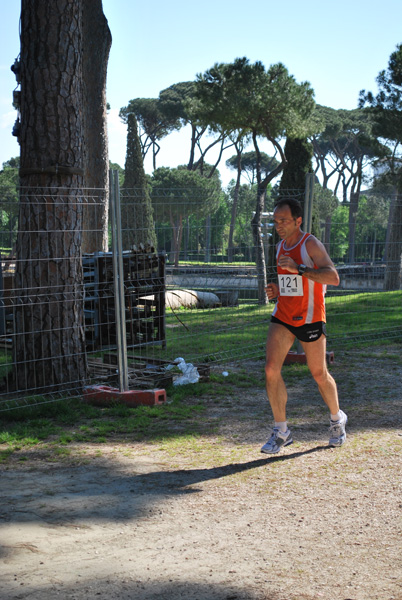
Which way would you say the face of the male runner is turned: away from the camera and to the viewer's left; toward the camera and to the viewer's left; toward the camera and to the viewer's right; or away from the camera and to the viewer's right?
toward the camera and to the viewer's left

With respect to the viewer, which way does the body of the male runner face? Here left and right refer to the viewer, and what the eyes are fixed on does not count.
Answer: facing the viewer and to the left of the viewer

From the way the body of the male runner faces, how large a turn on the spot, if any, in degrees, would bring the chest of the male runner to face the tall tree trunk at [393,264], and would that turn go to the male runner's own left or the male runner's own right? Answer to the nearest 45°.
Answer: approximately 135° to the male runner's own right

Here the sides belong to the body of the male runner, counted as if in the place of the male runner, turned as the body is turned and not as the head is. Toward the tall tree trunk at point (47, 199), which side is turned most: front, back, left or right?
right
